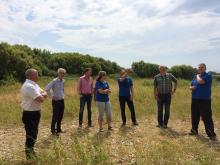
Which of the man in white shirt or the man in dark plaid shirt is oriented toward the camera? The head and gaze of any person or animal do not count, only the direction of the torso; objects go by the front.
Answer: the man in dark plaid shirt

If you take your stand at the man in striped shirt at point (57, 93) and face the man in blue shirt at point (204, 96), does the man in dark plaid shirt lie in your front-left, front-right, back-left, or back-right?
front-left

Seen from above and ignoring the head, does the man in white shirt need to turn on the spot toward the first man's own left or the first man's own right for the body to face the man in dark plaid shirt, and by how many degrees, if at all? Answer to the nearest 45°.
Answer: approximately 45° to the first man's own left

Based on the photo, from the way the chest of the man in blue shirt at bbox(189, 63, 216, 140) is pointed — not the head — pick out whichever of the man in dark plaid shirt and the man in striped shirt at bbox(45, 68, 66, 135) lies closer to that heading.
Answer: the man in striped shirt

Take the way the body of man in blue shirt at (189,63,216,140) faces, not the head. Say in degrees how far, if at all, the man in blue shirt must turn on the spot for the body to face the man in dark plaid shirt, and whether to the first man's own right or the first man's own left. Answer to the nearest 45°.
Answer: approximately 90° to the first man's own right

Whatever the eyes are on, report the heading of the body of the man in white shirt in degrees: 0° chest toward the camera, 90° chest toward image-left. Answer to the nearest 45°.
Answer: approximately 270°

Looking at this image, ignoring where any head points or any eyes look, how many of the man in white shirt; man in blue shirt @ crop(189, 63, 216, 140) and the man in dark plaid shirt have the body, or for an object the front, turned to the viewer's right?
1

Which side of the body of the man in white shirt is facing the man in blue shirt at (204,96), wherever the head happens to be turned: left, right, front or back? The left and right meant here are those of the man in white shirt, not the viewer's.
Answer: front

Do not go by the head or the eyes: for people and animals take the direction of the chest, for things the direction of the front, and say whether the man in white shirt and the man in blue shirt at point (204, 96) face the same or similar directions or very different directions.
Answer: very different directions

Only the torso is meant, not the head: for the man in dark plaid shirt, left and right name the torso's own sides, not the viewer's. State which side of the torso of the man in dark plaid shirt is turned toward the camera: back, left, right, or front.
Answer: front

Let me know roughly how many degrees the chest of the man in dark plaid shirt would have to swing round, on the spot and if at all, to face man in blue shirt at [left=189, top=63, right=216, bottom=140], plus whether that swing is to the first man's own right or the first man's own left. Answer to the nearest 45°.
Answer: approximately 45° to the first man's own left

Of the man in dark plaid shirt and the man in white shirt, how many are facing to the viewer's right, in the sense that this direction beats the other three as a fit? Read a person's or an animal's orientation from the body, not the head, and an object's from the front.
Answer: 1

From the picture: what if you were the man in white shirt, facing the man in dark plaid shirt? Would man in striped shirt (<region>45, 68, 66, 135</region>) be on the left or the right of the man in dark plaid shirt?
left

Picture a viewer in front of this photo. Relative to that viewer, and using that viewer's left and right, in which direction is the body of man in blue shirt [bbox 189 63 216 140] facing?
facing the viewer and to the left of the viewer
